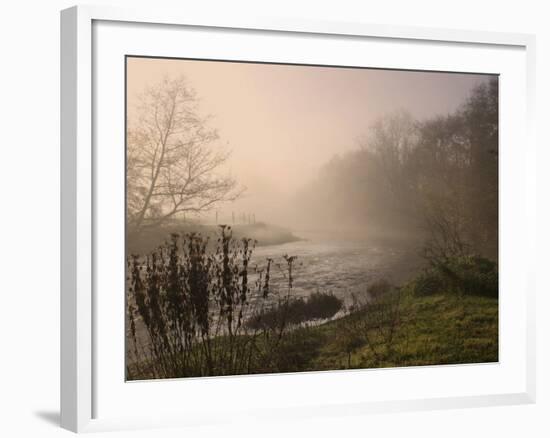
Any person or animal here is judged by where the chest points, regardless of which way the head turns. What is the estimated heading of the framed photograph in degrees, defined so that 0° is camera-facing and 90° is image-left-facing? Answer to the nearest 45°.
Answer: approximately 315°
